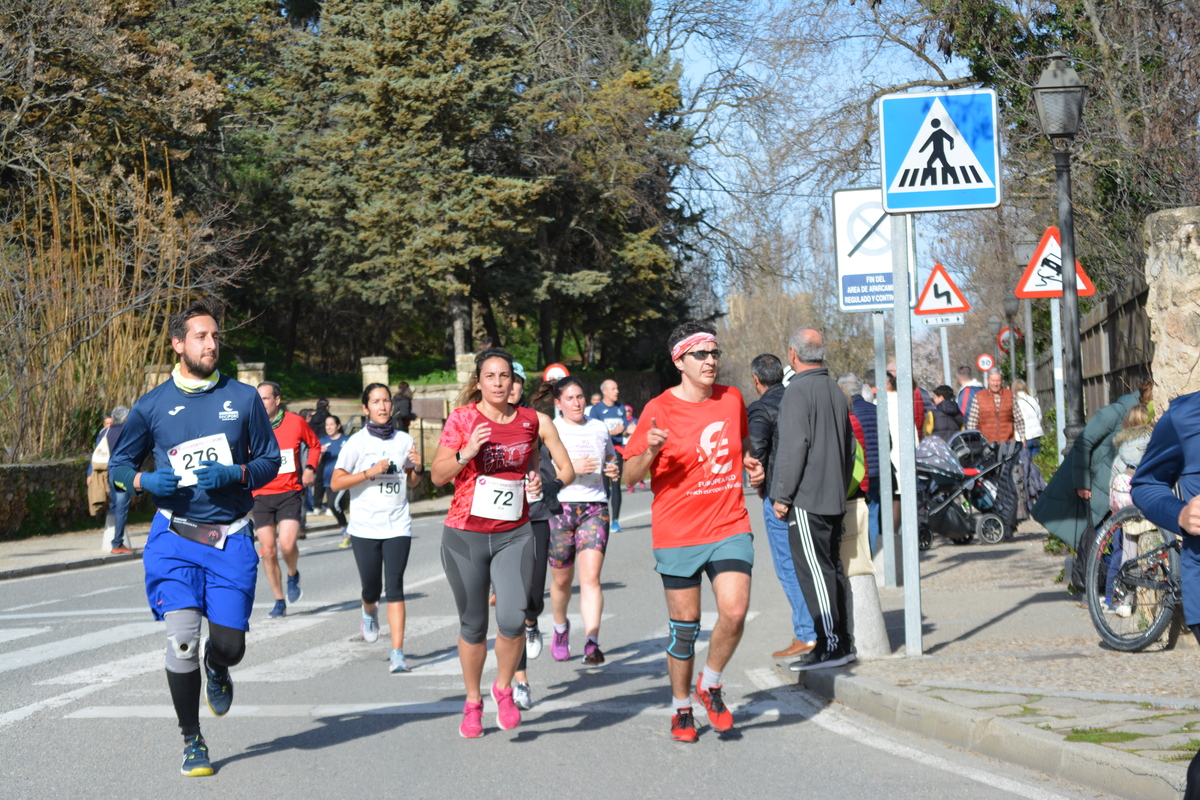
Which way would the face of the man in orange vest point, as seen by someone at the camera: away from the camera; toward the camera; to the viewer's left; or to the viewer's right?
toward the camera

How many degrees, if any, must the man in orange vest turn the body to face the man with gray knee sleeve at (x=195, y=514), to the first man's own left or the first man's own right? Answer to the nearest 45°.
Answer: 0° — they already face them

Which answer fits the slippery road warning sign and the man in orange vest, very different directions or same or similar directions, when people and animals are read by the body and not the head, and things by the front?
same or similar directions

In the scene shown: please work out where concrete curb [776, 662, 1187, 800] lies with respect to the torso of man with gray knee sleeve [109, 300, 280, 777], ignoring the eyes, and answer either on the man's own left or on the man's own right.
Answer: on the man's own left

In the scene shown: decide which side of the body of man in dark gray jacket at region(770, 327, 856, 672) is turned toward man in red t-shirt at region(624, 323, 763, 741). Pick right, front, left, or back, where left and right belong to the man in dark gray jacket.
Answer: left

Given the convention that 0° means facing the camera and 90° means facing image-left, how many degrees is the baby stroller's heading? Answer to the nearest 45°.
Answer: approximately 90°

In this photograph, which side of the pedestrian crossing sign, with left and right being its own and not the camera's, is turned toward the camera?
front

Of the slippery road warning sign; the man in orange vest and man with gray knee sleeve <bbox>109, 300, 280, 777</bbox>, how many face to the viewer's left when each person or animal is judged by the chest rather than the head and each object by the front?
0

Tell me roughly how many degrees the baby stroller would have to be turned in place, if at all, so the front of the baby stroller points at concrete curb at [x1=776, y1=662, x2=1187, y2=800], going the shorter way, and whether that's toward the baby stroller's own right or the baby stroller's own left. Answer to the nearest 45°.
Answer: approximately 90° to the baby stroller's own left

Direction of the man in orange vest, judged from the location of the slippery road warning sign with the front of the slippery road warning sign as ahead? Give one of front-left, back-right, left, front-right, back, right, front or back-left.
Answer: back

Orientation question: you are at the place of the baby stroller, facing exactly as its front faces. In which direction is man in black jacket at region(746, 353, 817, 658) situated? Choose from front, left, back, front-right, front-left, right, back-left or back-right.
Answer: left

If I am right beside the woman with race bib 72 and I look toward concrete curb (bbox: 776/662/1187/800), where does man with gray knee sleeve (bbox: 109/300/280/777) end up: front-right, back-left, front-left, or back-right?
back-right

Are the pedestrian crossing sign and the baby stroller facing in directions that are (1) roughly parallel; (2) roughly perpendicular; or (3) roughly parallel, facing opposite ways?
roughly perpendicular

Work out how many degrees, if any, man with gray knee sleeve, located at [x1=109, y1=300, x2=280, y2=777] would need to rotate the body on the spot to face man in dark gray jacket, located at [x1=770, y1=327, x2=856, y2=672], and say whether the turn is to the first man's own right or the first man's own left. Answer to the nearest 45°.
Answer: approximately 90° to the first man's own left

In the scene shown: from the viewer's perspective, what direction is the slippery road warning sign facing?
toward the camera

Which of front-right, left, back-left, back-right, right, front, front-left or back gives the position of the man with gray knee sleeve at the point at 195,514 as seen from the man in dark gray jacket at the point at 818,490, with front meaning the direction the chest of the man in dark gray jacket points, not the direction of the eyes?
left

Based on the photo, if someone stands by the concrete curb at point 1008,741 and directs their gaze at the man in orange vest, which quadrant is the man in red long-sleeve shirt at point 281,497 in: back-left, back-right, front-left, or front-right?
front-left
